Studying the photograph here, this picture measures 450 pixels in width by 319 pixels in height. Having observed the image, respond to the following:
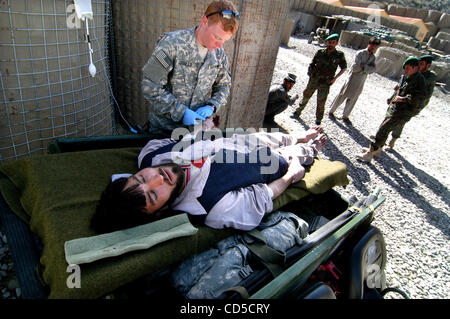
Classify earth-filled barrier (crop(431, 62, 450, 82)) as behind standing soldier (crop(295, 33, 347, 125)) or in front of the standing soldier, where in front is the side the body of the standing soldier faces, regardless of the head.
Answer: behind

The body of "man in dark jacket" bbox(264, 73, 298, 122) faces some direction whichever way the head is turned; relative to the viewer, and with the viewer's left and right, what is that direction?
facing to the right of the viewer

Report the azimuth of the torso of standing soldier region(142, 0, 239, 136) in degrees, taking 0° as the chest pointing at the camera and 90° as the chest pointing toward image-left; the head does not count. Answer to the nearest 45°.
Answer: approximately 315°

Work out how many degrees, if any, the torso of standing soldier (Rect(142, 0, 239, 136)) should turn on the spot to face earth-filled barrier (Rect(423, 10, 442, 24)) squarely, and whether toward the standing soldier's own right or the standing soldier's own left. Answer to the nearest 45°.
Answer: approximately 90° to the standing soldier's own left

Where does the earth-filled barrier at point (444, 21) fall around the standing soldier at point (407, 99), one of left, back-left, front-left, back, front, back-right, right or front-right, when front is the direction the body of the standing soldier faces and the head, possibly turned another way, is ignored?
right

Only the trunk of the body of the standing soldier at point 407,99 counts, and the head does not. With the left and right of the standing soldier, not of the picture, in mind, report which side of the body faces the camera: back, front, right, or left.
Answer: left

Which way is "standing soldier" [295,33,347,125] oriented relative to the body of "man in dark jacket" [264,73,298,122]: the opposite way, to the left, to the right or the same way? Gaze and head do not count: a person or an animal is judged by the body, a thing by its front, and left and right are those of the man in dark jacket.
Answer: to the right

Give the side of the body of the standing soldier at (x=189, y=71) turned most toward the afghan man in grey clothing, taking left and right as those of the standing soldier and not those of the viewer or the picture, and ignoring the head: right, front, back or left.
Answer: left

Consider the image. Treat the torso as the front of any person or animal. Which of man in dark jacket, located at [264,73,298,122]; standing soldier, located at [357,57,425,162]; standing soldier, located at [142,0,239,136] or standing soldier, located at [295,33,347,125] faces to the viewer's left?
standing soldier, located at [357,57,425,162]
